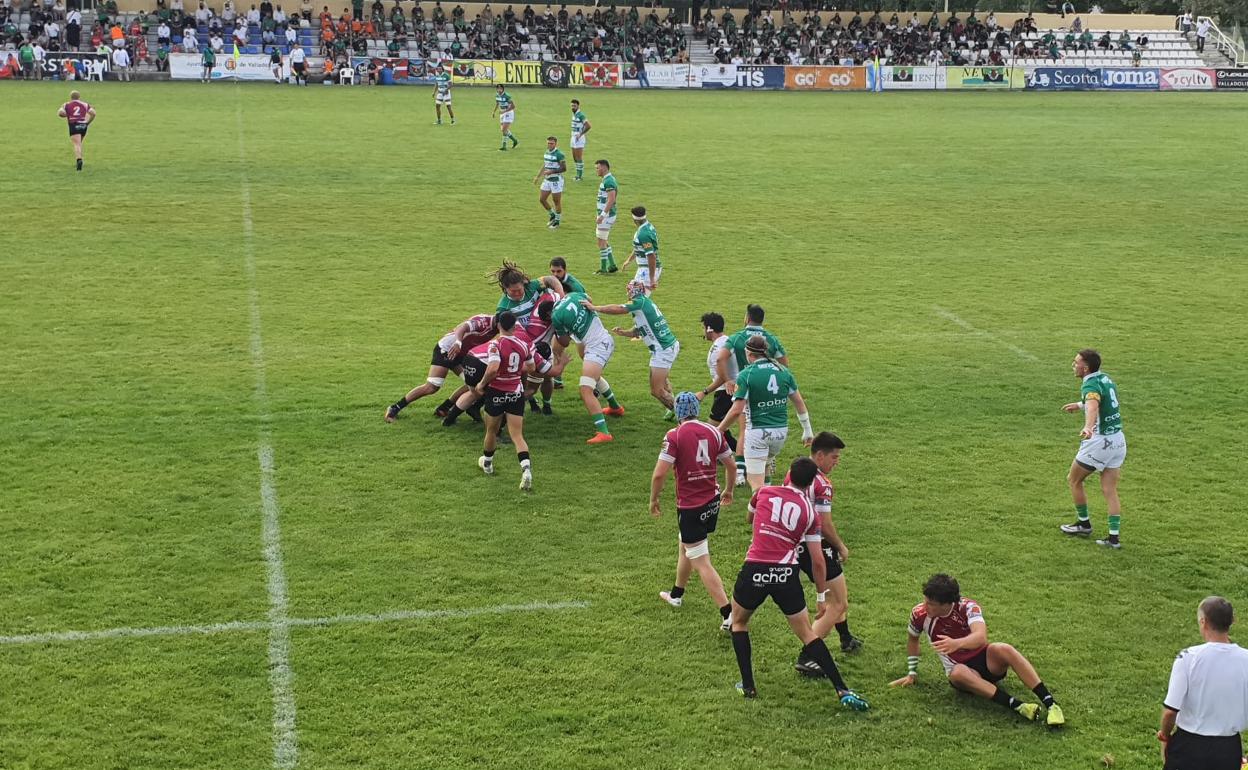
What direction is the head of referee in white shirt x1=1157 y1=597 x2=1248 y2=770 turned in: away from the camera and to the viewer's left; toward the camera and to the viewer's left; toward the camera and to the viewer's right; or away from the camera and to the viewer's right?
away from the camera and to the viewer's left

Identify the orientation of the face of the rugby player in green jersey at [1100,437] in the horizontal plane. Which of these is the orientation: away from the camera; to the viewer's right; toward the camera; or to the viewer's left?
to the viewer's left

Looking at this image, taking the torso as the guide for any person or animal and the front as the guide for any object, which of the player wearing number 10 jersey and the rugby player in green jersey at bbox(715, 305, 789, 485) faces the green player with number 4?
the player wearing number 10 jersey

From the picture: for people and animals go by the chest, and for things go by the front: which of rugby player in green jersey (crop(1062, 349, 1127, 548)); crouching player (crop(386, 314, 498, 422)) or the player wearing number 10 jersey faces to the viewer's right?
the crouching player

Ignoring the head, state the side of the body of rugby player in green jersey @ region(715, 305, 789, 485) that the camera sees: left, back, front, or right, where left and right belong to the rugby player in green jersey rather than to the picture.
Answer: back

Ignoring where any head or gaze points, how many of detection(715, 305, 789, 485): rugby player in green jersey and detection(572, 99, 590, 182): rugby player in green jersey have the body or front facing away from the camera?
1

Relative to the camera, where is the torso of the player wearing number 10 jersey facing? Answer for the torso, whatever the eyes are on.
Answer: away from the camera

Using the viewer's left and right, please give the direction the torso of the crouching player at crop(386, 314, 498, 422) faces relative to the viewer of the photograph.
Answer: facing to the right of the viewer

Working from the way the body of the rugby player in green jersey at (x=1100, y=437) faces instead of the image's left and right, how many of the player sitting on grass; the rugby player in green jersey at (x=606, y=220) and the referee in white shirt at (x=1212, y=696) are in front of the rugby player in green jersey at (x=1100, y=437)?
1

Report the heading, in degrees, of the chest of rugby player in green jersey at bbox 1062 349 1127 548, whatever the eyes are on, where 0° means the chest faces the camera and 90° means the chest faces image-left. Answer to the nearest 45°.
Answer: approximately 135°
